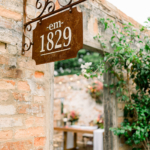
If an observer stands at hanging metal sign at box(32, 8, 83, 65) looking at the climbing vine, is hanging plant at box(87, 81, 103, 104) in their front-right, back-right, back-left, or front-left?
front-left

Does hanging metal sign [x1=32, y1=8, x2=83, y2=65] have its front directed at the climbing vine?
no

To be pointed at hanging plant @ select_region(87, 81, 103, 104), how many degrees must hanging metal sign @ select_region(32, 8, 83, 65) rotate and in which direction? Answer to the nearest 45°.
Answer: approximately 135° to its right

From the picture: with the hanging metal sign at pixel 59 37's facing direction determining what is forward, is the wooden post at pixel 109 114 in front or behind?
behind

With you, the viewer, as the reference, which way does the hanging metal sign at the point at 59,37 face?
facing the viewer and to the left of the viewer
